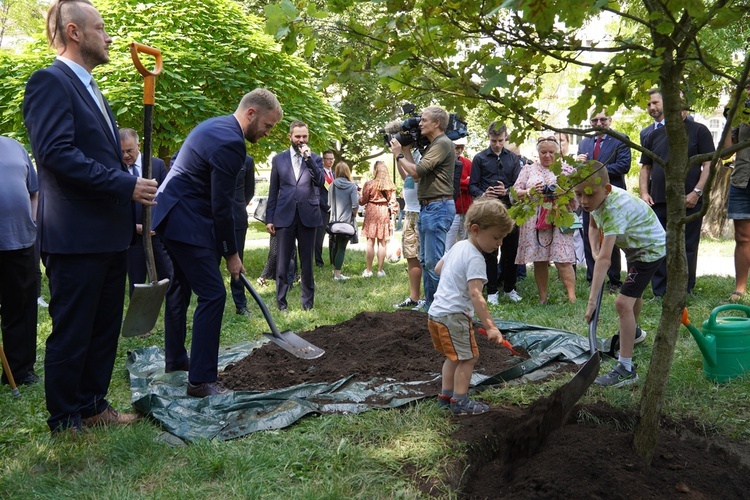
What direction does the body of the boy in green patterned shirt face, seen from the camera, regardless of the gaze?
to the viewer's left

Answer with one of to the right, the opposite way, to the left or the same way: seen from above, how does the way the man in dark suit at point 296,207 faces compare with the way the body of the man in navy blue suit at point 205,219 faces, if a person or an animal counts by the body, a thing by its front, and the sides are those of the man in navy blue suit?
to the right

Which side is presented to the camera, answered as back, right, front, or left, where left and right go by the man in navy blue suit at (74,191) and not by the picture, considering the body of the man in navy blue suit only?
right

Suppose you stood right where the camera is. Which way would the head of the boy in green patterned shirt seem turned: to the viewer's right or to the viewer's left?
to the viewer's left

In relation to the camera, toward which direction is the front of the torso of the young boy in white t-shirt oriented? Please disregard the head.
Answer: to the viewer's right

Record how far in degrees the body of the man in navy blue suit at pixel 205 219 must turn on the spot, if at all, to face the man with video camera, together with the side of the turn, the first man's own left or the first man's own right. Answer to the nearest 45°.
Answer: approximately 45° to the first man's own left

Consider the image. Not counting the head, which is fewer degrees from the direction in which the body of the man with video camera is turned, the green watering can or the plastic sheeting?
the plastic sheeting

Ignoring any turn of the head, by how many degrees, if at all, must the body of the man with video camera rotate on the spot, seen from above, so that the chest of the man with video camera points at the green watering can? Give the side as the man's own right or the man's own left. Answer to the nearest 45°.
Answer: approximately 135° to the man's own left

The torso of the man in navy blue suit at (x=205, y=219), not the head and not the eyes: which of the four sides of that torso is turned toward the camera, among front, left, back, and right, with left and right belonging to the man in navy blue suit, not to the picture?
right

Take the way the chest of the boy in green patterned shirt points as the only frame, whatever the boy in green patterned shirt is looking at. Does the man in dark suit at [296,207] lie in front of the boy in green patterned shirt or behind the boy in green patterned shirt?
in front
